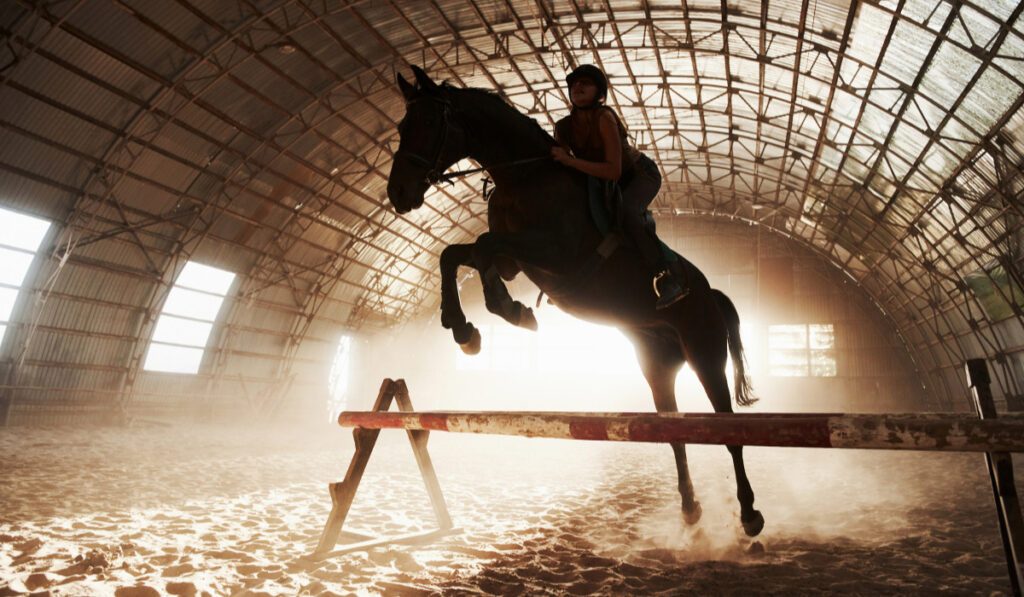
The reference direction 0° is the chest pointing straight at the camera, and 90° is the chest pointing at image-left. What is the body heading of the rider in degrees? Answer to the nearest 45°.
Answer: approximately 45°
